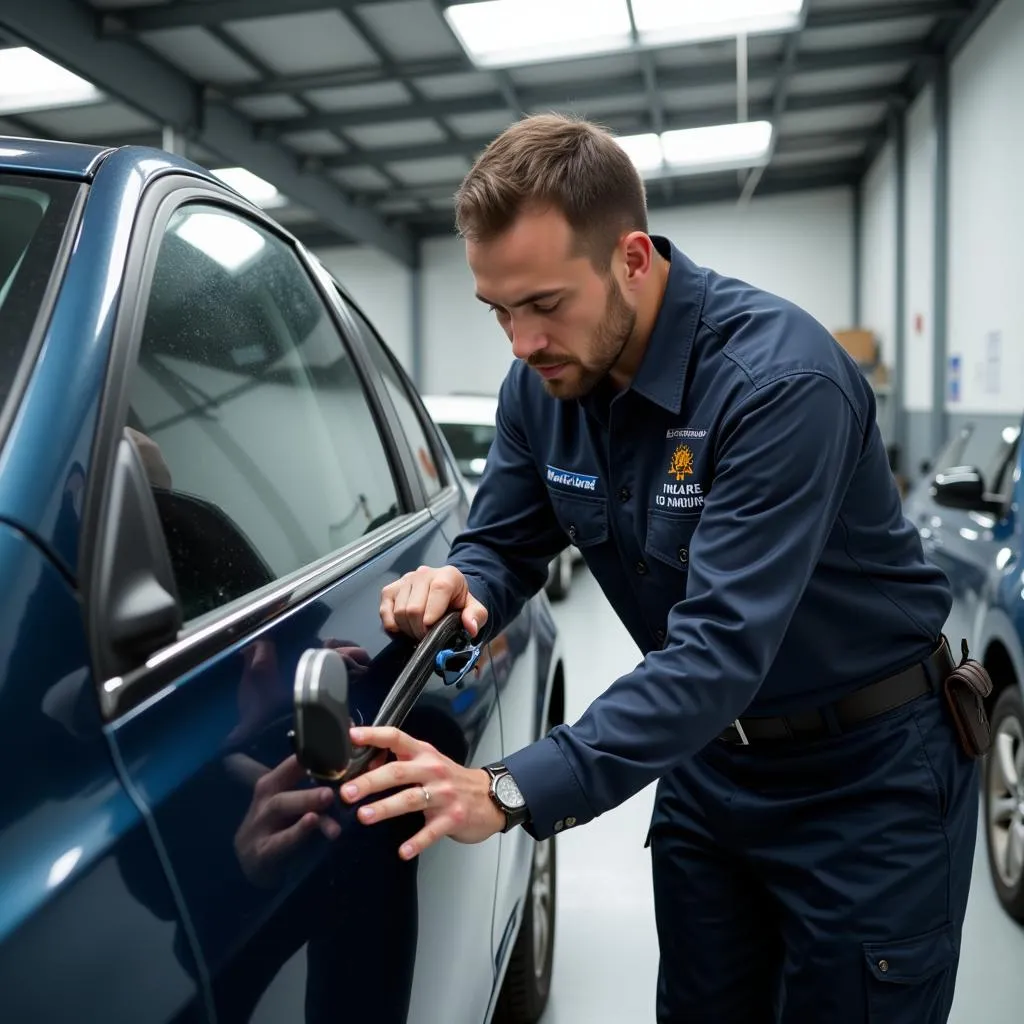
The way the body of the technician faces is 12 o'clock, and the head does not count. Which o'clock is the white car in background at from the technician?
The white car in background is roughly at 4 o'clock from the technician.

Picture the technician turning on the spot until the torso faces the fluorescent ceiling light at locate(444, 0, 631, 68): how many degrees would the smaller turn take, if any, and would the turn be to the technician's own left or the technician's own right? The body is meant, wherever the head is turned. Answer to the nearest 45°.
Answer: approximately 135° to the technician's own right

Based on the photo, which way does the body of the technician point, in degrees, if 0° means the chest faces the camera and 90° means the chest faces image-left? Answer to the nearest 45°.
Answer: approximately 45°

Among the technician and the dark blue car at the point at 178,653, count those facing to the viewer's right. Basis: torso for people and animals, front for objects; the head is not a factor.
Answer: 0

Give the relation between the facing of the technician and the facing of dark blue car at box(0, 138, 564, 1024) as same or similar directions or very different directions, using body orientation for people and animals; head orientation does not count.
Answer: same or similar directions

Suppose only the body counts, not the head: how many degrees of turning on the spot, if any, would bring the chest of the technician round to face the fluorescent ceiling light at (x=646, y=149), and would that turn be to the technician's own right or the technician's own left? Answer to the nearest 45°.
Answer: approximately 135° to the technician's own right

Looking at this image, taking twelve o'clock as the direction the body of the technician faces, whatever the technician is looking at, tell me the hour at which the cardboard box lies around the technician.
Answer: The cardboard box is roughly at 5 o'clock from the technician.

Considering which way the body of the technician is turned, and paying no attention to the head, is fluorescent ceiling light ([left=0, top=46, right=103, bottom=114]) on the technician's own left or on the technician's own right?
on the technician's own right

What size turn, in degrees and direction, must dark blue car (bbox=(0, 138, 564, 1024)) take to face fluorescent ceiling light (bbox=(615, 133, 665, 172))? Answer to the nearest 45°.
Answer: approximately 180°

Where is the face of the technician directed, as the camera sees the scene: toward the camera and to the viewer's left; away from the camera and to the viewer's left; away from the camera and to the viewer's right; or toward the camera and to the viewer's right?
toward the camera and to the viewer's left
